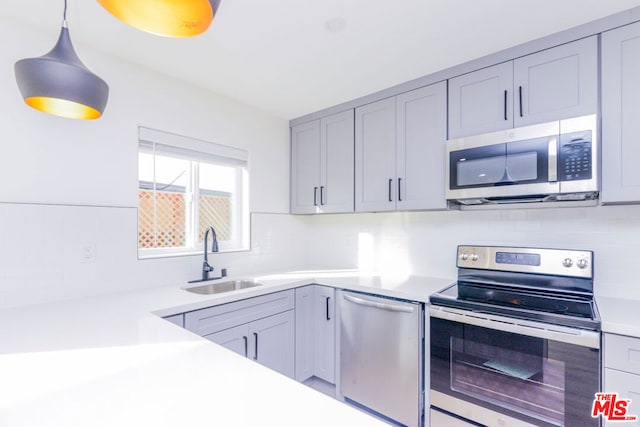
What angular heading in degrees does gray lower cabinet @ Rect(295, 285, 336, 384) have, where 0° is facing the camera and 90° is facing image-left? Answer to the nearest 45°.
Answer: approximately 0°

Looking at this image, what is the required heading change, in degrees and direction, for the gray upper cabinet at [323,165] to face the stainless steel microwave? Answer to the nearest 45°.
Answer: approximately 90° to its left

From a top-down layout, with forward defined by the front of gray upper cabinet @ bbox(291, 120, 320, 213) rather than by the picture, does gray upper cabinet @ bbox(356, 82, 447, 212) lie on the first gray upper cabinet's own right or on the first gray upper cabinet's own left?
on the first gray upper cabinet's own left

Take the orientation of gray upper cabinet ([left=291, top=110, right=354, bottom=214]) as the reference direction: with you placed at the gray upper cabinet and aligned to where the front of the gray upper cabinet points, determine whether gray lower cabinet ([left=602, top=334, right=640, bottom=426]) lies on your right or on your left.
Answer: on your left

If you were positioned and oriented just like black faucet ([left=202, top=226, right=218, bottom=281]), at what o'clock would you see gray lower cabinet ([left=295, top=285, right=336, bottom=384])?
The gray lower cabinet is roughly at 11 o'clock from the black faucet.

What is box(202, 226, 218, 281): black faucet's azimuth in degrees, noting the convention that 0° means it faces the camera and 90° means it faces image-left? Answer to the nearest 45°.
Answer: approximately 315°

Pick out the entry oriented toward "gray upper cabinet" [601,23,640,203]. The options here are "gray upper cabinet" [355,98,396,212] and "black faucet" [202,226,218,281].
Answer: the black faucet

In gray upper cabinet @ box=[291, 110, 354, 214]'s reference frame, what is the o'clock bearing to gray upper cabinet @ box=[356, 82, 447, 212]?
gray upper cabinet @ box=[356, 82, 447, 212] is roughly at 9 o'clock from gray upper cabinet @ box=[291, 110, 354, 214].

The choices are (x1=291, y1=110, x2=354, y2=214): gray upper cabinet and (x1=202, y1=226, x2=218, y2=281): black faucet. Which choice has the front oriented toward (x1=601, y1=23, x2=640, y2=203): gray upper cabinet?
the black faucet

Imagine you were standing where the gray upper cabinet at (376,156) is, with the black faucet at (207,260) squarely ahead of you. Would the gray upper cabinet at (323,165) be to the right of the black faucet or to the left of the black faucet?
right
